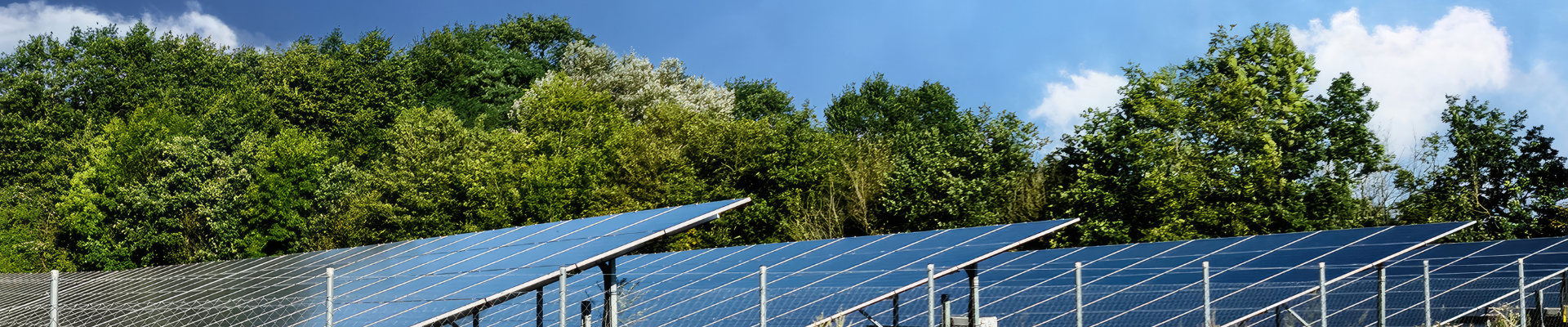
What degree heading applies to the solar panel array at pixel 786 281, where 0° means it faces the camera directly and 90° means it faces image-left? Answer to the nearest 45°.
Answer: approximately 45°

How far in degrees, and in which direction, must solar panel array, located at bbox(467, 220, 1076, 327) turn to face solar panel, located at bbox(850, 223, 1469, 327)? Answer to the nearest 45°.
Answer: approximately 135° to its left

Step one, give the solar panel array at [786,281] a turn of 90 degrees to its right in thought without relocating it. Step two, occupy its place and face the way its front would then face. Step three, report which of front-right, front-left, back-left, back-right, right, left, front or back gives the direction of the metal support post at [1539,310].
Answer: back-right

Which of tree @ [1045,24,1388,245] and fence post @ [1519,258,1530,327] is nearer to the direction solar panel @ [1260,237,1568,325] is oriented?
the fence post

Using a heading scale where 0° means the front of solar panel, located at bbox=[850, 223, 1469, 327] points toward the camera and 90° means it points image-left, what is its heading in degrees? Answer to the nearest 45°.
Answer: approximately 45°
